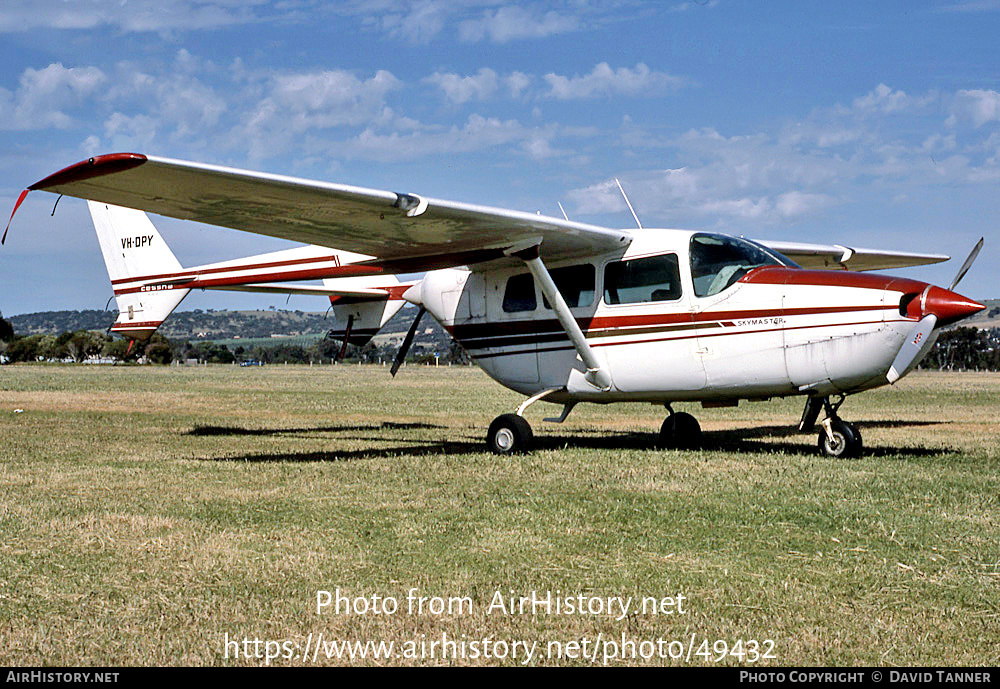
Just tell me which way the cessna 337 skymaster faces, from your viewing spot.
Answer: facing the viewer and to the right of the viewer
